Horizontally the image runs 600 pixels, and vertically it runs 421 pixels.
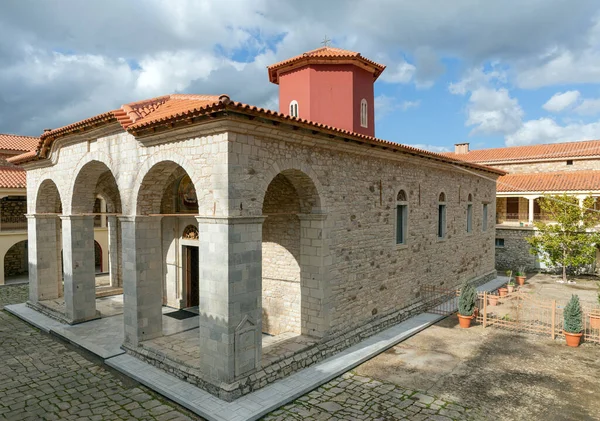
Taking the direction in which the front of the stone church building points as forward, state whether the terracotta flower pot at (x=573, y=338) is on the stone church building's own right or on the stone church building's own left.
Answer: on the stone church building's own left

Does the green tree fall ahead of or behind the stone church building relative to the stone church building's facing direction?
behind

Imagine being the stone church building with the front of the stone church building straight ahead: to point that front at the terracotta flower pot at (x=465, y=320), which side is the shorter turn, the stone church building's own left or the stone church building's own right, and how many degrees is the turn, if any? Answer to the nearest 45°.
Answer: approximately 135° to the stone church building's own left

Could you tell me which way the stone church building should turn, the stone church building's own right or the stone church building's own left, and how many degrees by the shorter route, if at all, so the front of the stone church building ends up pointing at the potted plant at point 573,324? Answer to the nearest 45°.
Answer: approximately 135° to the stone church building's own left

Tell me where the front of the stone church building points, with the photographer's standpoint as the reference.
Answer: facing the viewer and to the left of the viewer

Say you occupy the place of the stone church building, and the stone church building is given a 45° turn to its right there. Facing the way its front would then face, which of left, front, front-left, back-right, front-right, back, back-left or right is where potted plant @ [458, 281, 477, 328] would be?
back

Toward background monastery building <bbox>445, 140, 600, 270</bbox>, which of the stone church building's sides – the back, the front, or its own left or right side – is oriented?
back
